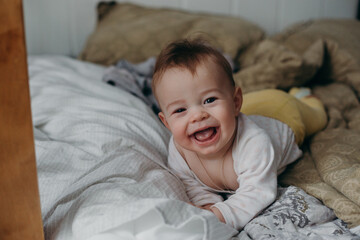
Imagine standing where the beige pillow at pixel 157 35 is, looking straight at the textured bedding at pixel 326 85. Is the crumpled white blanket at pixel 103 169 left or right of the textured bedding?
right

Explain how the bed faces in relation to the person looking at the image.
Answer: facing the viewer
